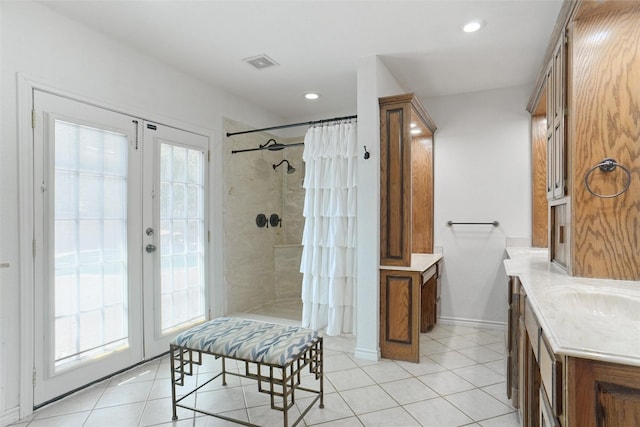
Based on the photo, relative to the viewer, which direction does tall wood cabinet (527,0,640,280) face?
to the viewer's left

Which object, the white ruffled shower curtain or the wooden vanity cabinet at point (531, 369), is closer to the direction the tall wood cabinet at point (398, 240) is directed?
the wooden vanity cabinet

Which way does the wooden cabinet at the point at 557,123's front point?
to the viewer's left

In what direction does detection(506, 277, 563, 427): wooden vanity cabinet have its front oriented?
to the viewer's left

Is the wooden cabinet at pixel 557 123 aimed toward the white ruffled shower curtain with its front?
yes
